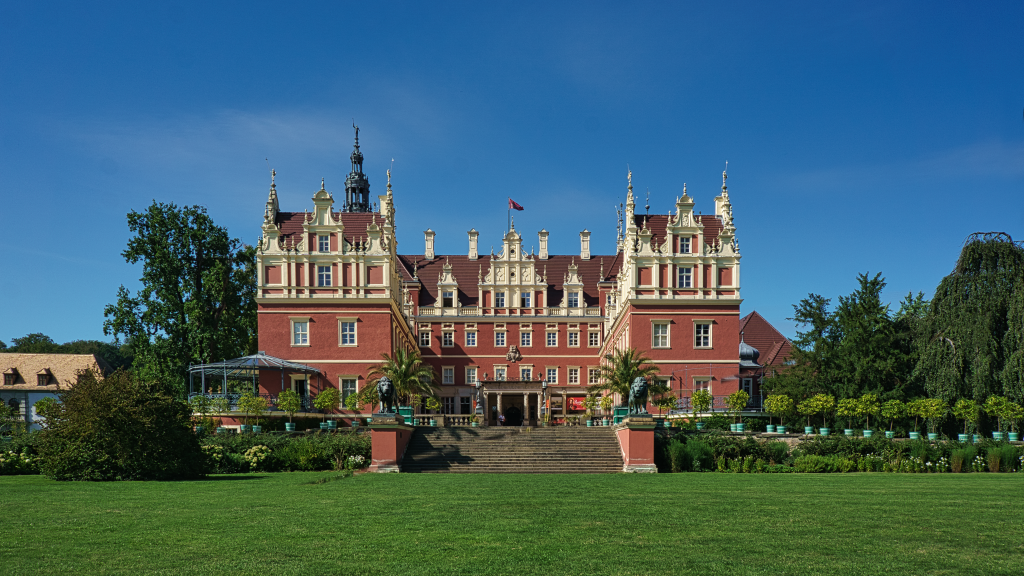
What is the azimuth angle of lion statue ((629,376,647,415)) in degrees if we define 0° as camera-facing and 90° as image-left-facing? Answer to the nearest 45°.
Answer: approximately 0°

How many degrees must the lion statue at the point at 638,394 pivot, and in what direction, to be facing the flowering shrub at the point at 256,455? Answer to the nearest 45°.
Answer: approximately 90° to its right

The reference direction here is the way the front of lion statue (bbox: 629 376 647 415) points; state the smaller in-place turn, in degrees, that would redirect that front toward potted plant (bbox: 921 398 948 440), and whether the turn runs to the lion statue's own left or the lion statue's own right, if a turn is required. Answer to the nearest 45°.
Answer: approximately 135° to the lion statue's own left

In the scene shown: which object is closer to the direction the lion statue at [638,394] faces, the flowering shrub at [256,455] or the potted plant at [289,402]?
the flowering shrub

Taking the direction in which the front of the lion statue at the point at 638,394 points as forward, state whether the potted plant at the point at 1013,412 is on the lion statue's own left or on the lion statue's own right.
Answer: on the lion statue's own left
